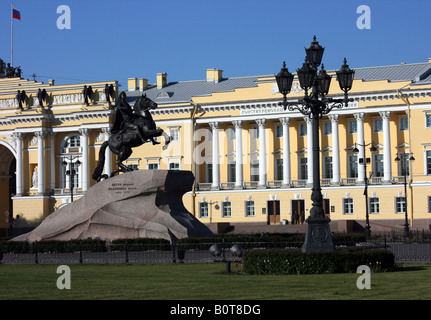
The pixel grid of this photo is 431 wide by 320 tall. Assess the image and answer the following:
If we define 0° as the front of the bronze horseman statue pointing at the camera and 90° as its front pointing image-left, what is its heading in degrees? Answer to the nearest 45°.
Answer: approximately 270°

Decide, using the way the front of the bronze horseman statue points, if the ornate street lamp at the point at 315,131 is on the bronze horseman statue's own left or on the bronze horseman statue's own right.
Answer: on the bronze horseman statue's own right

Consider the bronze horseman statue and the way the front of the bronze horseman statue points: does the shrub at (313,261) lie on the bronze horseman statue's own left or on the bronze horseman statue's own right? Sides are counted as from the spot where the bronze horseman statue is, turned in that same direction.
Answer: on the bronze horseman statue's own right
